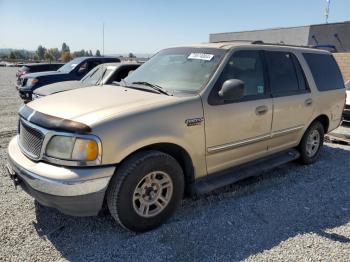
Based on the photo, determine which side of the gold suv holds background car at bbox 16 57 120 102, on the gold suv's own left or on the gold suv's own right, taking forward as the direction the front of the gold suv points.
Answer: on the gold suv's own right

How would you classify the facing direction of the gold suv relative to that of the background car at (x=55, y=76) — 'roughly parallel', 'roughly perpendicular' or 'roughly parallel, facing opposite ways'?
roughly parallel

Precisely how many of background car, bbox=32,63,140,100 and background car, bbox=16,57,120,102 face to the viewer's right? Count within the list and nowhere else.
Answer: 0

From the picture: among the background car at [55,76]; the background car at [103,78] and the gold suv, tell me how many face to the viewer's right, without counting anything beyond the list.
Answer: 0

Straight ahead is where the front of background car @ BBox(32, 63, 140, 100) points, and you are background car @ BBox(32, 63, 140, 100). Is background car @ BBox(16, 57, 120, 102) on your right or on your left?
on your right

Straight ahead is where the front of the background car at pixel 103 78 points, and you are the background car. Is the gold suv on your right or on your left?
on your left

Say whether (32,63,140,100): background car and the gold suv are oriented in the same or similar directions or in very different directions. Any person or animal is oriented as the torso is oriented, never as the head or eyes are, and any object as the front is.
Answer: same or similar directions

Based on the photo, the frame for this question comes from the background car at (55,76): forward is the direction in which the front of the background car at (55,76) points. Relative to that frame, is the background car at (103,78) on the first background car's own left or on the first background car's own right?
on the first background car's own left

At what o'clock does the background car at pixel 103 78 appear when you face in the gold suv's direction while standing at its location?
The background car is roughly at 4 o'clock from the gold suv.

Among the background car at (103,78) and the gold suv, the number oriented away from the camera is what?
0

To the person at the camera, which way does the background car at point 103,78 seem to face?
facing the viewer and to the left of the viewer

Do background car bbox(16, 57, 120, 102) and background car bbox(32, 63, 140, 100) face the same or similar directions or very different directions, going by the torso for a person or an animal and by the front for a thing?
same or similar directions
